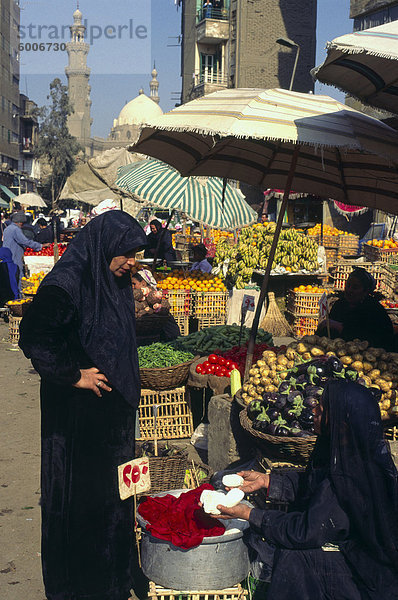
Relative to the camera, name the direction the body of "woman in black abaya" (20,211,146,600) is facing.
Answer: to the viewer's right

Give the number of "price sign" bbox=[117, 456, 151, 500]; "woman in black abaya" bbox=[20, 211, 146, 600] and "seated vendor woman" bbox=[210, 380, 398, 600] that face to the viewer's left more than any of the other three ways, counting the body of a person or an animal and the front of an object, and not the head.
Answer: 1

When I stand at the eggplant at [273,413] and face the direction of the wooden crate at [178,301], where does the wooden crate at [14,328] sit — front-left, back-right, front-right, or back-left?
front-left

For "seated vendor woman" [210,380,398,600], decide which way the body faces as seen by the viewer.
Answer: to the viewer's left

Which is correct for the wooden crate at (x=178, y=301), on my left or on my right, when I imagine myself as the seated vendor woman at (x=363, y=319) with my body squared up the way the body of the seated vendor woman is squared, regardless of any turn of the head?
on my right

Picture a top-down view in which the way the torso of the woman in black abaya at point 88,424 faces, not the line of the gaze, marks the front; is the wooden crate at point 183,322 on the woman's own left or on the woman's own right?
on the woman's own left

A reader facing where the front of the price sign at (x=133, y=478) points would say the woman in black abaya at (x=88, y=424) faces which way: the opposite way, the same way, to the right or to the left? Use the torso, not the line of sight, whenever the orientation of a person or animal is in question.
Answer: to the left

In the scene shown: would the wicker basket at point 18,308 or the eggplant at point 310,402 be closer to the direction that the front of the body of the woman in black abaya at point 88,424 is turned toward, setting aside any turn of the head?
the eggplant

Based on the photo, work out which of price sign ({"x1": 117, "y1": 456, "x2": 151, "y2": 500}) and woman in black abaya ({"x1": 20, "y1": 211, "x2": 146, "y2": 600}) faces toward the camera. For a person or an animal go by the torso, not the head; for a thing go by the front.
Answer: the price sign

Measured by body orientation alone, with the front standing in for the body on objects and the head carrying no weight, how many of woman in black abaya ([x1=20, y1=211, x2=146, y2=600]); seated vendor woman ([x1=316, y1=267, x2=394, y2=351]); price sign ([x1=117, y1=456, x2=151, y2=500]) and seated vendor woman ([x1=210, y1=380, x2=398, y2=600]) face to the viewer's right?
1

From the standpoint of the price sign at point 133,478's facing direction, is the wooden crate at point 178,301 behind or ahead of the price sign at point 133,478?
behind

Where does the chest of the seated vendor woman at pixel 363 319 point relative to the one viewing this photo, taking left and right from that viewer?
facing the viewer and to the left of the viewer

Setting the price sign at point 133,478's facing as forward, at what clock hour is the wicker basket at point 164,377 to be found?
The wicker basket is roughly at 6 o'clock from the price sign.

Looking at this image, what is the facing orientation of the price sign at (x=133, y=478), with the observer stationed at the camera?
facing the viewer
